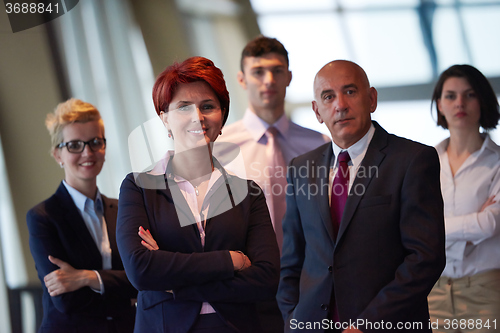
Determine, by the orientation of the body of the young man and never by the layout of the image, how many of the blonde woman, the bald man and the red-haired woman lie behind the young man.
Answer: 0

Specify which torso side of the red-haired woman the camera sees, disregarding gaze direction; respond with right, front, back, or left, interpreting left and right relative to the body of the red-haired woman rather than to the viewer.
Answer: front

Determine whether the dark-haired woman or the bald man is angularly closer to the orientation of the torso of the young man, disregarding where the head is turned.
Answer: the bald man

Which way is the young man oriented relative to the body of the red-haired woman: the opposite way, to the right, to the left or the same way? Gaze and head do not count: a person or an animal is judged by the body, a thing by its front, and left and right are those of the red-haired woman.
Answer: the same way

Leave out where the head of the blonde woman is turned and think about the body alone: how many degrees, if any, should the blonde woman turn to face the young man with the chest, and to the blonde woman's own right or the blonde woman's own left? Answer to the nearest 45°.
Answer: approximately 45° to the blonde woman's own left

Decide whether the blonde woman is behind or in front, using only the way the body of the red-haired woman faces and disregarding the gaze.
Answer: behind

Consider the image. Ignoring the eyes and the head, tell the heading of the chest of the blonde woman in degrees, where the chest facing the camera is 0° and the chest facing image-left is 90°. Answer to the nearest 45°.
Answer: approximately 315°

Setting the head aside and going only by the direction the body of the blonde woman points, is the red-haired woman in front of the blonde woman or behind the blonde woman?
in front

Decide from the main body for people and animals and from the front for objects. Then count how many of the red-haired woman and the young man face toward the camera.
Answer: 2

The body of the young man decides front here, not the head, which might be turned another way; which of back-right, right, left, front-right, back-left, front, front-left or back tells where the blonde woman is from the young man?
front-right

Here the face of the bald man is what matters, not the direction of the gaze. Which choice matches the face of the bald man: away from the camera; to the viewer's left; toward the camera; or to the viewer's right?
toward the camera

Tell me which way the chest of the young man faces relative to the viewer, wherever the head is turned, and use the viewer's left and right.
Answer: facing the viewer

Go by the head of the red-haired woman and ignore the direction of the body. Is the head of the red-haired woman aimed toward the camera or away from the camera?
toward the camera

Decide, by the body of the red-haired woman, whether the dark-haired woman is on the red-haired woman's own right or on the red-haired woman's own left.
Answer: on the red-haired woman's own left

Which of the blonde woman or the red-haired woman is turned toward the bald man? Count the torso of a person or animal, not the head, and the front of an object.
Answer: the blonde woman

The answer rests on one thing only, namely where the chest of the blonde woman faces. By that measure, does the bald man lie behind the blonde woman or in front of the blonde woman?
in front

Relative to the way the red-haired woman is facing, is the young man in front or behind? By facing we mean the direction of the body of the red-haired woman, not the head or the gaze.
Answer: behind

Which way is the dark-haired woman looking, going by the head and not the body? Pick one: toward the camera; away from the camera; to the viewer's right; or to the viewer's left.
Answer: toward the camera
